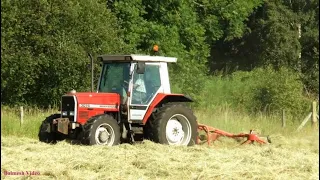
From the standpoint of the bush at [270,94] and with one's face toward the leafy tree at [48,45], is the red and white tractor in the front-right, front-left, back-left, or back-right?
front-left

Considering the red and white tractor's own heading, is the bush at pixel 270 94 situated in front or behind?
behind

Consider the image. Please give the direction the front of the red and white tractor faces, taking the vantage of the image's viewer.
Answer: facing the viewer and to the left of the viewer

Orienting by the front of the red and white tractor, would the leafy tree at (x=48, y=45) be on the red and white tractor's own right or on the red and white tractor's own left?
on the red and white tractor's own right

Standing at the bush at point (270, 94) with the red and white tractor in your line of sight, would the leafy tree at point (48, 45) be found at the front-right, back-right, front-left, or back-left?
front-right
